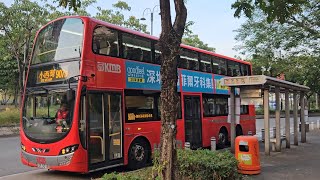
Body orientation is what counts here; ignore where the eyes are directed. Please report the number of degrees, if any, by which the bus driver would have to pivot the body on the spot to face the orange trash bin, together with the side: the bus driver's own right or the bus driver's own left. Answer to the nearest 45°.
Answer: approximately 135° to the bus driver's own left

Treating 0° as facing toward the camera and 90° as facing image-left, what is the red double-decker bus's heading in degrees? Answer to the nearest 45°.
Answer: approximately 45°

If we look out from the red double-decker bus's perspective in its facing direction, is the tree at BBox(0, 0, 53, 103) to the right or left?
on its right

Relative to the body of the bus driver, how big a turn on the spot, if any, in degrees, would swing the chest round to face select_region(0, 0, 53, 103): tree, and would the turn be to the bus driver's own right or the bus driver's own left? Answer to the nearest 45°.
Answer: approximately 135° to the bus driver's own right

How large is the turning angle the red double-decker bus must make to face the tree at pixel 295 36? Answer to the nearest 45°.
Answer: approximately 180°

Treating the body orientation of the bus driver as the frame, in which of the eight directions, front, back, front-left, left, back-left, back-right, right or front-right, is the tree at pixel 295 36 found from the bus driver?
back

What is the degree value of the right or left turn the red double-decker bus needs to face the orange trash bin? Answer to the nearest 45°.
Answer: approximately 135° to its left
